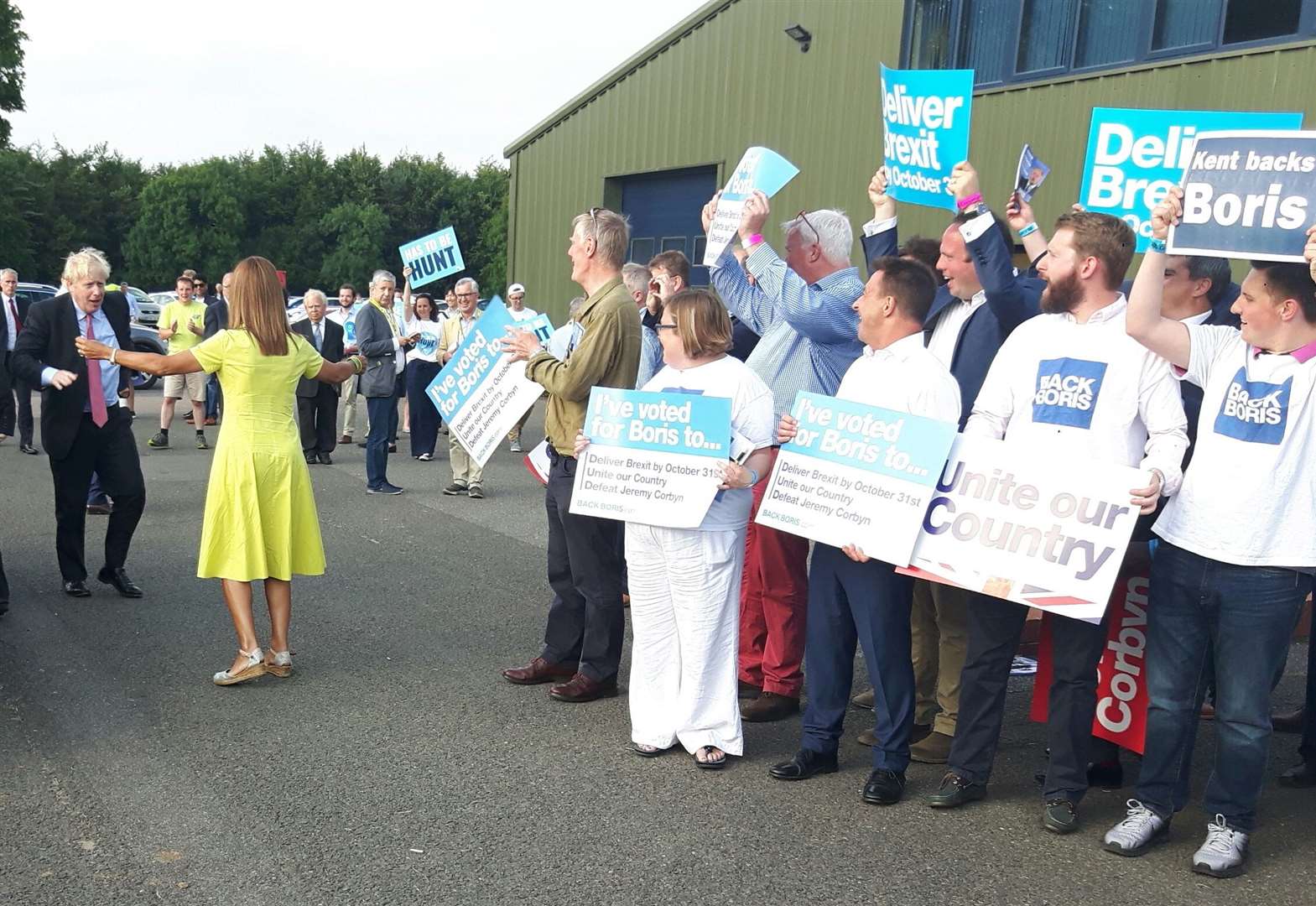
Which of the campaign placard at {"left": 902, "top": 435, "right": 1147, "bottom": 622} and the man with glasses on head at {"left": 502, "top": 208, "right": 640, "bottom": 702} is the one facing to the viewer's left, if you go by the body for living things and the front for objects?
the man with glasses on head

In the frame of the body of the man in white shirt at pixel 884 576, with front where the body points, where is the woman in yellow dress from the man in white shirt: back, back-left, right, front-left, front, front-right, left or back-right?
front-right

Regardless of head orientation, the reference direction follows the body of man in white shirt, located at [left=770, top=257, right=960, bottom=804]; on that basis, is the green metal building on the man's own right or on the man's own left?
on the man's own right

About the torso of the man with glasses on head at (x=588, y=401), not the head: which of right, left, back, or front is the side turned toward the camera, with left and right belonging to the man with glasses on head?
left

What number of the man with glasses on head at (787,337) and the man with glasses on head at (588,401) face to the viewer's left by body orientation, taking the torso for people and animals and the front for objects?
2

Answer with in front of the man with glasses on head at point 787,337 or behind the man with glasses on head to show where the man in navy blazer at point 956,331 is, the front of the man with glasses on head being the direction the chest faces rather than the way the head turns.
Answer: behind

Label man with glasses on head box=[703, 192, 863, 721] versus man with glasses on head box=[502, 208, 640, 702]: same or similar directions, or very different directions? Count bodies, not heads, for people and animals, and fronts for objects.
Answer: same or similar directions

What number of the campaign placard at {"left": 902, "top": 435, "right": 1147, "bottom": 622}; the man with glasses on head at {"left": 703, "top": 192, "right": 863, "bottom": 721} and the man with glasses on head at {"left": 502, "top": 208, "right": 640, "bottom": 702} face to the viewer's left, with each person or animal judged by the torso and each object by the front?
2

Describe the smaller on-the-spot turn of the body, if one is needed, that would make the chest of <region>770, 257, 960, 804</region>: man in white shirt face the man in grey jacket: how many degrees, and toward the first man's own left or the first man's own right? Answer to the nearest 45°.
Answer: approximately 90° to the first man's own right

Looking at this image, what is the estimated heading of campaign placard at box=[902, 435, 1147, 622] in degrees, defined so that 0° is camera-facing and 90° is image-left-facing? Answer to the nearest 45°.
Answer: approximately 0°

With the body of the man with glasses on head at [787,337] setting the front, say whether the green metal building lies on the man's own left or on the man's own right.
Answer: on the man's own right
